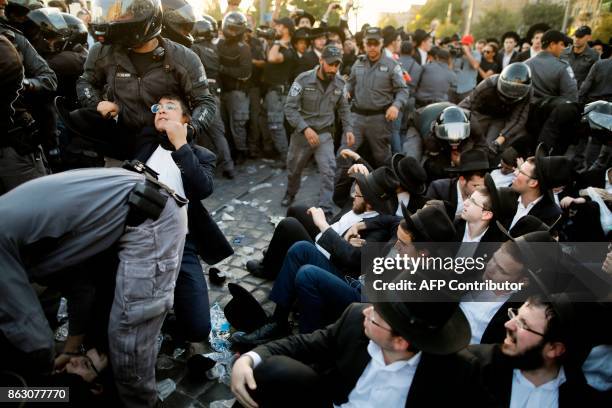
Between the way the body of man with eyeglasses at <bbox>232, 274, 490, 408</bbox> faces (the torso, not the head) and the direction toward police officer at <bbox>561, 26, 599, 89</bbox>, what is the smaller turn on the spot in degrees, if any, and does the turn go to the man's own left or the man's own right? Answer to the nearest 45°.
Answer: approximately 180°

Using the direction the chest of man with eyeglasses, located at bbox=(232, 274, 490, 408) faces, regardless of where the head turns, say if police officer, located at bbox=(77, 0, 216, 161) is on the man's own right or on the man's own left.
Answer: on the man's own right

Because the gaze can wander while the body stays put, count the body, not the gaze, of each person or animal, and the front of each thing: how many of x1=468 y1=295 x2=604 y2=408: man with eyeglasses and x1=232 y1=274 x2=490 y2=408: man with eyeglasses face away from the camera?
0

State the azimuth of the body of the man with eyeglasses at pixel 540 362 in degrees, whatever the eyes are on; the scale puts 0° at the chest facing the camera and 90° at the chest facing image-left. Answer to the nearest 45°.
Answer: approximately 45°

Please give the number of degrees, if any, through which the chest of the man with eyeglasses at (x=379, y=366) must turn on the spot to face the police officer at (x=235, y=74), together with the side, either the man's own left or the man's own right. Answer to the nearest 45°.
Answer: approximately 135° to the man's own right

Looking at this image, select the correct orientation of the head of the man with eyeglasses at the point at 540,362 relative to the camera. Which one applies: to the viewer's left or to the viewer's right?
to the viewer's left

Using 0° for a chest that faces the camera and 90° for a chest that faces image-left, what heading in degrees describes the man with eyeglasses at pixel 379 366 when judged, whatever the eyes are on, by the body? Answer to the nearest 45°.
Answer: approximately 45°

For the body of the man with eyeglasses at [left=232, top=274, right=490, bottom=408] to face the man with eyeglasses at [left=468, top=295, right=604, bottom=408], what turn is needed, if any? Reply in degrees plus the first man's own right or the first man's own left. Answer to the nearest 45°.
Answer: approximately 135° to the first man's own left

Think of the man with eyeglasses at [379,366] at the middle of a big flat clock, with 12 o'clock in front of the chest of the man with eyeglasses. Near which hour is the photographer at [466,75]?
The photographer is roughly at 5 o'clock from the man with eyeglasses.

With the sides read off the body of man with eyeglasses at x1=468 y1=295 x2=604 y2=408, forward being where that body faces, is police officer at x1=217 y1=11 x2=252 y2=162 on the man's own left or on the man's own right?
on the man's own right

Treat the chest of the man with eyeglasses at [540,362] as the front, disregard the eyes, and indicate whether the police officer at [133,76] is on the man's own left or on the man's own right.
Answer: on the man's own right
